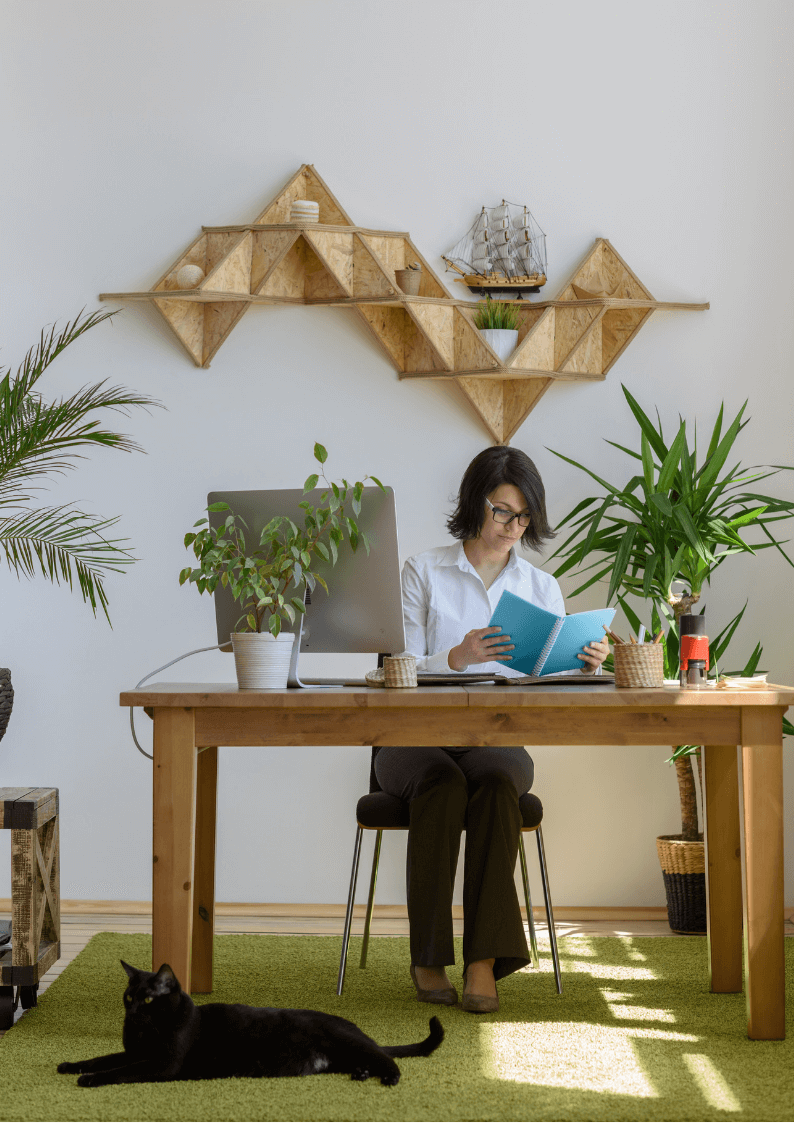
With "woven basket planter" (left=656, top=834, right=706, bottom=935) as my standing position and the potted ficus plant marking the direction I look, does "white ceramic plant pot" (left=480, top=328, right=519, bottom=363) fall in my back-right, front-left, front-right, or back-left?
front-right

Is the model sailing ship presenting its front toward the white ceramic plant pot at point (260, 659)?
no

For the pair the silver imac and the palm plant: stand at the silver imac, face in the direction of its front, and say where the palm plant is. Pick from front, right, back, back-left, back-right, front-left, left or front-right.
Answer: left

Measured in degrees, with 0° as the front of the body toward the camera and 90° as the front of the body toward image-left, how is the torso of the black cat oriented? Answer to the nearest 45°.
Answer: approximately 90°

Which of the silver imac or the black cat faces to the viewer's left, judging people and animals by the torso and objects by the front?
the black cat

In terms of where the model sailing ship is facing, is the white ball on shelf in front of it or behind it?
in front

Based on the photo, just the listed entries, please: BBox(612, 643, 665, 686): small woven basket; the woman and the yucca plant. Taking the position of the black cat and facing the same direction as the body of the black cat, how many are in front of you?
0

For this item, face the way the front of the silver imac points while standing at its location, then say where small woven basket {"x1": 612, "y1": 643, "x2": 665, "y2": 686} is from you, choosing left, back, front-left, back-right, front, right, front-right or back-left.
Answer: front-right

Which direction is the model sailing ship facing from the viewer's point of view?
to the viewer's left

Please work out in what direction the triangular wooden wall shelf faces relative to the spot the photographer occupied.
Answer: facing the viewer
